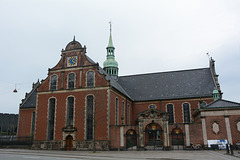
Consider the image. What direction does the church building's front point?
toward the camera
